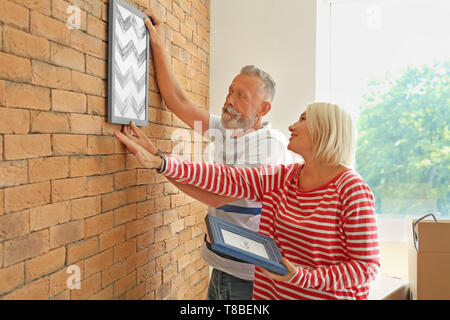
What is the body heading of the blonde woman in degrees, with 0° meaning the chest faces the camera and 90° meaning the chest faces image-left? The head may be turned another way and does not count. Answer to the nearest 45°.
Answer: approximately 45°

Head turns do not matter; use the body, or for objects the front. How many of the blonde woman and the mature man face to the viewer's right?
0

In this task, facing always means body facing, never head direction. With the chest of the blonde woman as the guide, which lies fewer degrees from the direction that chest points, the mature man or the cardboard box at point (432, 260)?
the mature man

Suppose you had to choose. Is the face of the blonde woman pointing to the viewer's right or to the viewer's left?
to the viewer's left

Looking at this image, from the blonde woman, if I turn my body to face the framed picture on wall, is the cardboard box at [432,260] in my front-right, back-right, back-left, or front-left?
back-right

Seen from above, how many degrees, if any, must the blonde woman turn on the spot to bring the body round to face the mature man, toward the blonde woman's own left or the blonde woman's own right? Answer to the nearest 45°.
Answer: approximately 90° to the blonde woman's own right

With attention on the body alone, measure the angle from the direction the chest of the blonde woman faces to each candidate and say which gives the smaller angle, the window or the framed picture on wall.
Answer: the framed picture on wall

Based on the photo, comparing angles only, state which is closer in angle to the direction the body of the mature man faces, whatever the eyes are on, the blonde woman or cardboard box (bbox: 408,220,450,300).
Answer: the blonde woman

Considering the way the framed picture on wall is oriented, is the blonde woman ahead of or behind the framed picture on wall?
ahead

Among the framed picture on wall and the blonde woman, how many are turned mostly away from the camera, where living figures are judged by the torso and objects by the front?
0

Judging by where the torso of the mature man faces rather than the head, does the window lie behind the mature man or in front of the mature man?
behind
